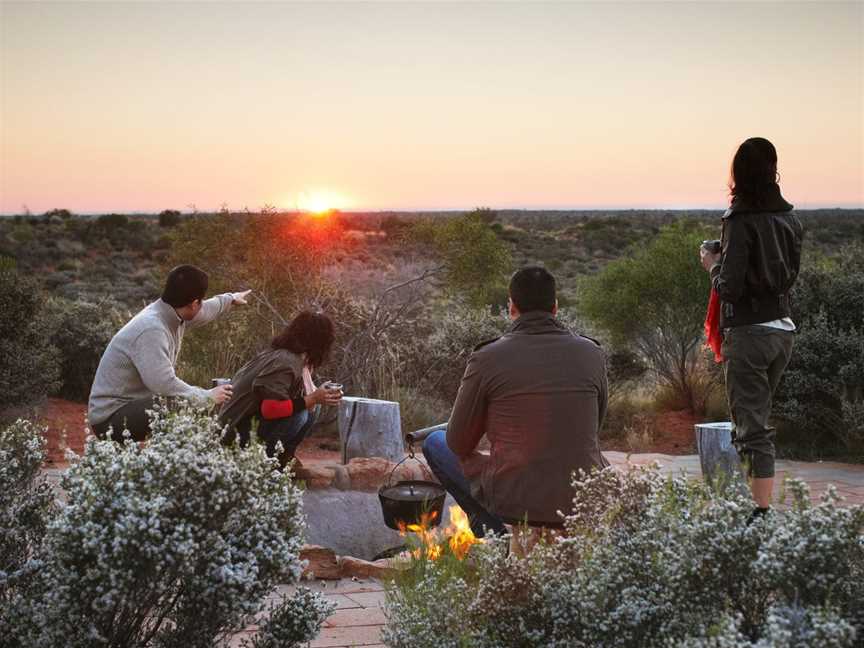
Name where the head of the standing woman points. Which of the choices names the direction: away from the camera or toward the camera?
away from the camera

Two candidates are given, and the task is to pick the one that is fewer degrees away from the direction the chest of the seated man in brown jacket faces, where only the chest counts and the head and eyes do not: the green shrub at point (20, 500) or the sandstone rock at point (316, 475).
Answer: the sandstone rock

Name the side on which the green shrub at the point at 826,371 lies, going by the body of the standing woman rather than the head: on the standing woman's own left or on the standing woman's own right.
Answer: on the standing woman's own right

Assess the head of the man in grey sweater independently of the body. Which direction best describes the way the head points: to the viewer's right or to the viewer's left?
to the viewer's right

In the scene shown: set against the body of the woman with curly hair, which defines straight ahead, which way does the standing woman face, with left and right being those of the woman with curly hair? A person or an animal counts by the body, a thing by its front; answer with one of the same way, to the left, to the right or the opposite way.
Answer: to the left

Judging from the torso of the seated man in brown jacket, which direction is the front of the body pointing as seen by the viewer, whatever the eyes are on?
away from the camera

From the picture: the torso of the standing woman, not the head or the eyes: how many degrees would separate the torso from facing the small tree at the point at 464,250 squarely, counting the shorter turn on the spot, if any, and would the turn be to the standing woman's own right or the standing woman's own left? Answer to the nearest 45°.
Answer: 0° — they already face it

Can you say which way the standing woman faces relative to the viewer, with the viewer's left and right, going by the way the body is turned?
facing away from the viewer and to the left of the viewer

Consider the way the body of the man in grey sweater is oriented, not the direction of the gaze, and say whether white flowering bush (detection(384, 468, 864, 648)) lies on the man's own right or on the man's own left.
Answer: on the man's own right

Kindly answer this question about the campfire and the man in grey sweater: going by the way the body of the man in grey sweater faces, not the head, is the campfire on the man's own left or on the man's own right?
on the man's own right

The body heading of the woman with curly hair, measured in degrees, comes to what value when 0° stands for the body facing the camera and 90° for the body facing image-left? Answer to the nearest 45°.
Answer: approximately 270°
